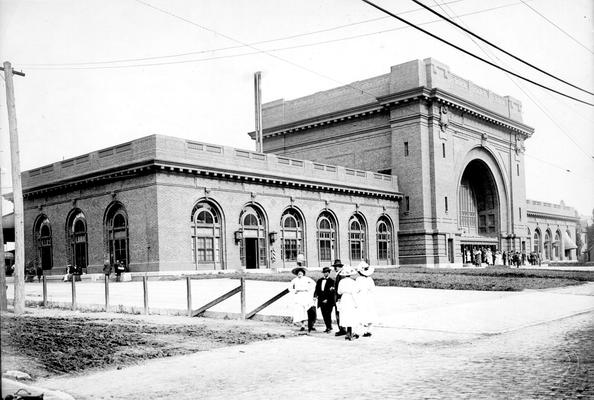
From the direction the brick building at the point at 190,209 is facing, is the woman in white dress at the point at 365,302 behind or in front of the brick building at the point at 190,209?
in front

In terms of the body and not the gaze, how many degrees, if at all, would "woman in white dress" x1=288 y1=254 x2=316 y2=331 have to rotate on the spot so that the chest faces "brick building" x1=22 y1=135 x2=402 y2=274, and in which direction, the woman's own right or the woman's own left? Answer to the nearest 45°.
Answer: approximately 180°

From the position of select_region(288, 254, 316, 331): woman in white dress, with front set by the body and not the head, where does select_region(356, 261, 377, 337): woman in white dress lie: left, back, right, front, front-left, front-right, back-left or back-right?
front-left

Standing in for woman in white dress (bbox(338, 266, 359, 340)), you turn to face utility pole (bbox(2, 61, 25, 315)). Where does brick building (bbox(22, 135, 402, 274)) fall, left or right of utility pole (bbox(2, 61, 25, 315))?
right

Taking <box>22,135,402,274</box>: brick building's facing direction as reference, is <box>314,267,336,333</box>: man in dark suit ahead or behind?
ahead

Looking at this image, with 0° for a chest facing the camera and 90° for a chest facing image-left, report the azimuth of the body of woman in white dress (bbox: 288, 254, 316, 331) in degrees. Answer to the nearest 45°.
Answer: approximately 0°
